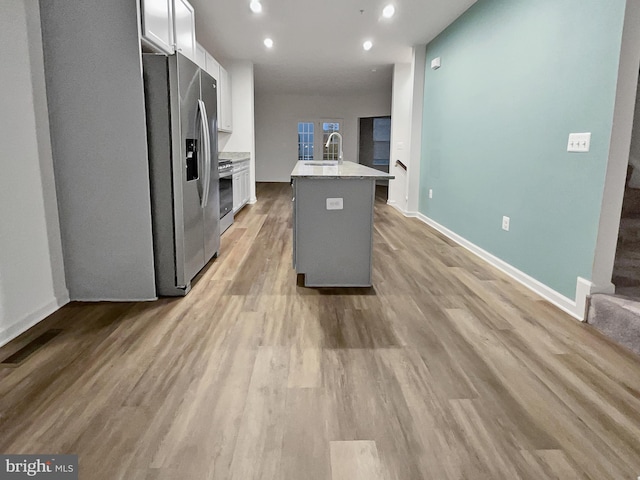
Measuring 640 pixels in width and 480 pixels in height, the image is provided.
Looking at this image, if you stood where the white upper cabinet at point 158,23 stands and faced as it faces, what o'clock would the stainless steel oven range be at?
The stainless steel oven range is roughly at 8 o'clock from the white upper cabinet.

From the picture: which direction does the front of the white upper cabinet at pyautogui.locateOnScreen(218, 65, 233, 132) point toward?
to the viewer's right

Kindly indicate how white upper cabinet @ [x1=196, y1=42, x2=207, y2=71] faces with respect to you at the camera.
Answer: facing to the right of the viewer

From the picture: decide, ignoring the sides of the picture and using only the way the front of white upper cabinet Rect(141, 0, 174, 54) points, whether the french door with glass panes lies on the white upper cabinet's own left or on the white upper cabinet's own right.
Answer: on the white upper cabinet's own left

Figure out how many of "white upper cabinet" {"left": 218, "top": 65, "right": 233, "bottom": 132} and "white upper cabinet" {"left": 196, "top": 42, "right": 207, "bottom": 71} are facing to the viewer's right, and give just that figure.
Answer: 2

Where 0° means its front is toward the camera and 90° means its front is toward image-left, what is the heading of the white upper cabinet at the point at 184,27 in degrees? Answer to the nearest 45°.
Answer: approximately 315°

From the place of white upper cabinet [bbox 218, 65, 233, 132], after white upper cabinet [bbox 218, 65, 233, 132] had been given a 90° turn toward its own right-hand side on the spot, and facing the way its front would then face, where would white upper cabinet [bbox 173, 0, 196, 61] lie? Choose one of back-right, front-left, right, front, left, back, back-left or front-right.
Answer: front

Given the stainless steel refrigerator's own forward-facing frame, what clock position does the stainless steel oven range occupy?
The stainless steel oven range is roughly at 8 o'clock from the stainless steel refrigerator.

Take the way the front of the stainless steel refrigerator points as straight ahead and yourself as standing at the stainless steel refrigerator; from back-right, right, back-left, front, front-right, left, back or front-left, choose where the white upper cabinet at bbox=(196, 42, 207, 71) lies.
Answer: back-left

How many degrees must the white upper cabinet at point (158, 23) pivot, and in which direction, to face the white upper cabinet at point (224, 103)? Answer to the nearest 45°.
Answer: approximately 135° to its left

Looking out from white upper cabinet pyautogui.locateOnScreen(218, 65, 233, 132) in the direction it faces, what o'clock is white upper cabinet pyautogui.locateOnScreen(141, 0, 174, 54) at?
white upper cabinet pyautogui.locateOnScreen(141, 0, 174, 54) is roughly at 3 o'clock from white upper cabinet pyautogui.locateOnScreen(218, 65, 233, 132).
